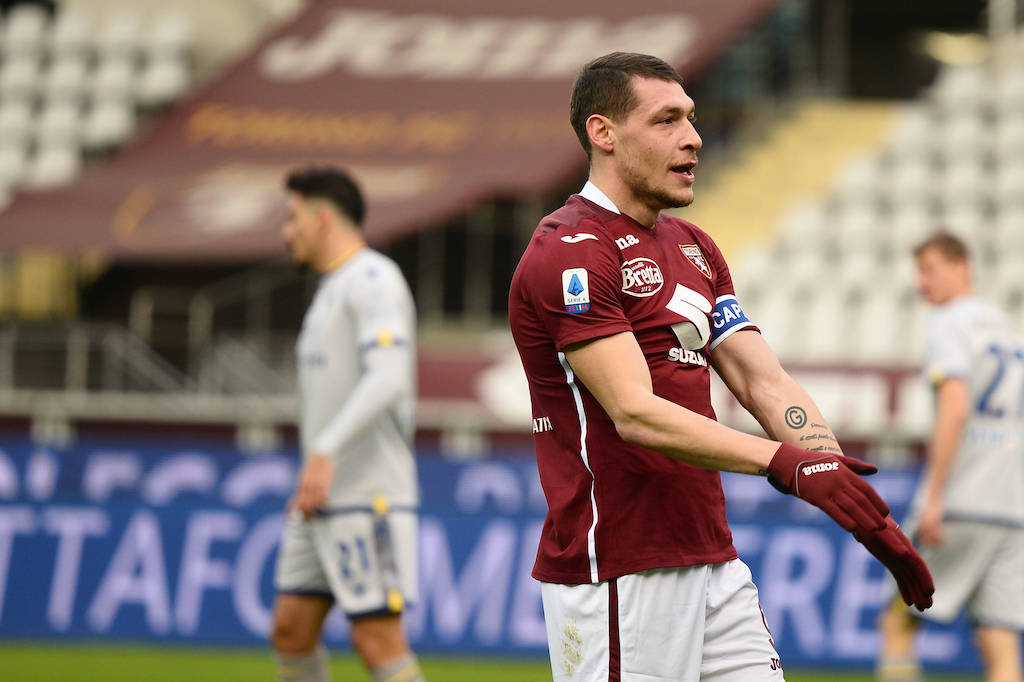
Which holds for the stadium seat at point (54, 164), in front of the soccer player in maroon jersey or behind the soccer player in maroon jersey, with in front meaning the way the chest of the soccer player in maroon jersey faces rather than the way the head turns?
behind

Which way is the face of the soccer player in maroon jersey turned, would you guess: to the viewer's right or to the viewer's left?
to the viewer's right

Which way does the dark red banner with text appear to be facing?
toward the camera

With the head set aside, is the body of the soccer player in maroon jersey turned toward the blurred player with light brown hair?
no

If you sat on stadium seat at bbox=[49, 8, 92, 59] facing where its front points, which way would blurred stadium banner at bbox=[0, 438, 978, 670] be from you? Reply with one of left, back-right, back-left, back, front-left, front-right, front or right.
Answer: front

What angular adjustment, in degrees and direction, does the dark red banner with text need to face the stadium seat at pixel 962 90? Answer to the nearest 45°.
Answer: approximately 90° to its left

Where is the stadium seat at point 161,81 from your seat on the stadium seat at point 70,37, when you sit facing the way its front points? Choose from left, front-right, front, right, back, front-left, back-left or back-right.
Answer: front-left

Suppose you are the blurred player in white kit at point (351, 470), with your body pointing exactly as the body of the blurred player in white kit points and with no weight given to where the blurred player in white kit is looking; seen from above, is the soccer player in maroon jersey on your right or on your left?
on your left

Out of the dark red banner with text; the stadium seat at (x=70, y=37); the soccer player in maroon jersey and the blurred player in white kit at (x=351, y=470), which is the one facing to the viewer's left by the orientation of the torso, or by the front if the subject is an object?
the blurred player in white kit

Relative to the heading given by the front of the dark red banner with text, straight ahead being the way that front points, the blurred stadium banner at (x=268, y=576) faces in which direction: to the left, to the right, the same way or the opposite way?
the same way

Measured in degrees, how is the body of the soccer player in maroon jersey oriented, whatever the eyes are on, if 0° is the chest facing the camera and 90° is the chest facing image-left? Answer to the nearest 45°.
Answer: approximately 315°

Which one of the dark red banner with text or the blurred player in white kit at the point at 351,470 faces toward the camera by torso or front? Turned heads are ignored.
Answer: the dark red banner with text

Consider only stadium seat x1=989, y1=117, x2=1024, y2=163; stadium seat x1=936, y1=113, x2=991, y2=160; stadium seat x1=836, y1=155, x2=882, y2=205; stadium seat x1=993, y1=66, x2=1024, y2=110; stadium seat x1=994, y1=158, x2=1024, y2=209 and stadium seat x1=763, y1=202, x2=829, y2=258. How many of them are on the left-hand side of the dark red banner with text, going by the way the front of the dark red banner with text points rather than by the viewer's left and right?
6

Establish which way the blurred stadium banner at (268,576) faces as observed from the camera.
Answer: facing the viewer
